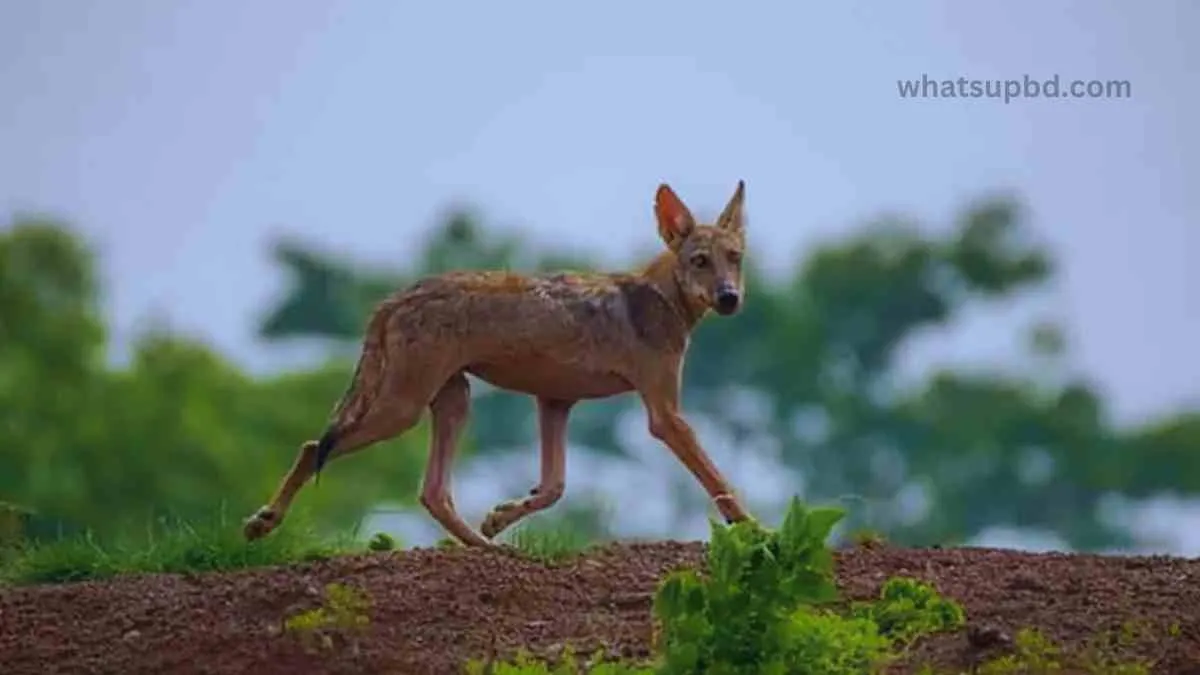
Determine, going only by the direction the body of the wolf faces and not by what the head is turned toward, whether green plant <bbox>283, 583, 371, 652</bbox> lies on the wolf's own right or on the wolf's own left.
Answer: on the wolf's own right

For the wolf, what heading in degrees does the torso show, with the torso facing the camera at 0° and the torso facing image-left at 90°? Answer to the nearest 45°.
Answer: approximately 270°

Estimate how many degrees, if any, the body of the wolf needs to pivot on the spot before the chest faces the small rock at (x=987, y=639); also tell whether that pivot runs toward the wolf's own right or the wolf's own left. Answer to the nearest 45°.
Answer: approximately 45° to the wolf's own right

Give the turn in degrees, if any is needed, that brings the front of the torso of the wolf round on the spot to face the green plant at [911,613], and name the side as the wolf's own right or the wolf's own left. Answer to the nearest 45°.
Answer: approximately 45° to the wolf's own right

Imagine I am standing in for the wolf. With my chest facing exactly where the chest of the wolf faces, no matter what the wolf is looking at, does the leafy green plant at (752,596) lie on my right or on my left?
on my right
